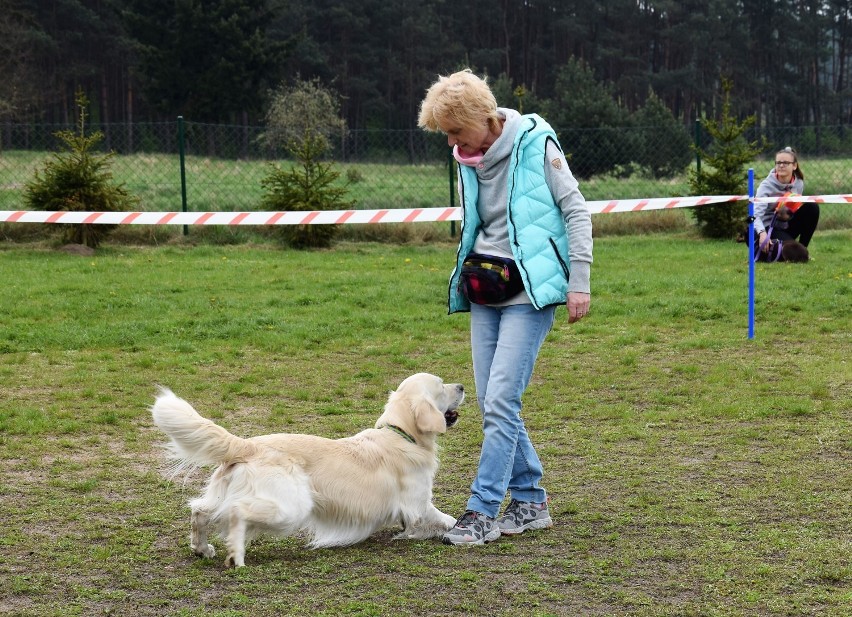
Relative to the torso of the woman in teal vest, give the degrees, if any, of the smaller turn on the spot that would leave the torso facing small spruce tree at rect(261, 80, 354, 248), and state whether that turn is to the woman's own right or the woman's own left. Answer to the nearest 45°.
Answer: approximately 135° to the woman's own right

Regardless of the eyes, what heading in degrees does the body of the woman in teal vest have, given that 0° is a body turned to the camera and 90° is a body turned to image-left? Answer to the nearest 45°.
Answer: approximately 45°

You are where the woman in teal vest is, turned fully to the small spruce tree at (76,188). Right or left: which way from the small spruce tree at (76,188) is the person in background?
right

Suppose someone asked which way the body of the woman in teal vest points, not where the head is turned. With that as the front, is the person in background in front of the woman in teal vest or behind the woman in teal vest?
behind

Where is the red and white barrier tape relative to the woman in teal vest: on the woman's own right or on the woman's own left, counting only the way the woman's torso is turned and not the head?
on the woman's own right

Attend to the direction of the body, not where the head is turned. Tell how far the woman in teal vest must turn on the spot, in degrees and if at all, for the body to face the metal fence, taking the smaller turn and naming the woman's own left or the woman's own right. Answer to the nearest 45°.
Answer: approximately 135° to the woman's own right

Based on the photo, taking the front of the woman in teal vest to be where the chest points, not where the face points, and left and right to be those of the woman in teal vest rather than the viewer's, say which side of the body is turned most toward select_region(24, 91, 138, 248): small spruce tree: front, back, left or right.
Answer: right

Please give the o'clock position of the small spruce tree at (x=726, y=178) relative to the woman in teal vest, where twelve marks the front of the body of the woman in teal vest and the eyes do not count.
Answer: The small spruce tree is roughly at 5 o'clock from the woman in teal vest.
